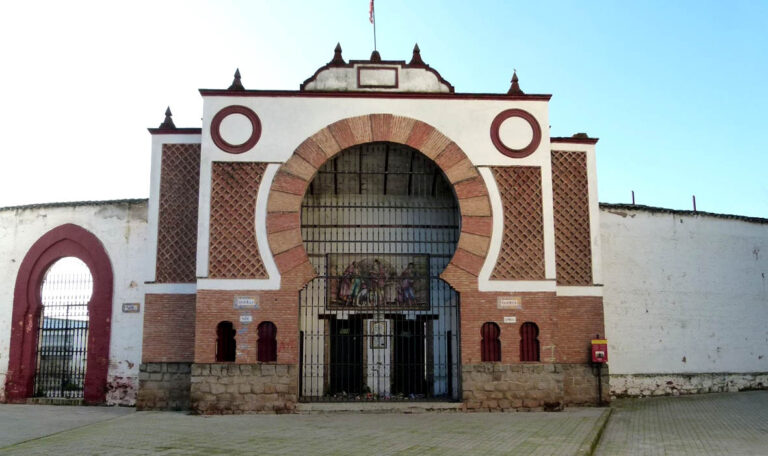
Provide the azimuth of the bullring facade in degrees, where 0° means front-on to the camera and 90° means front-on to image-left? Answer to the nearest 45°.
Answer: approximately 0°
